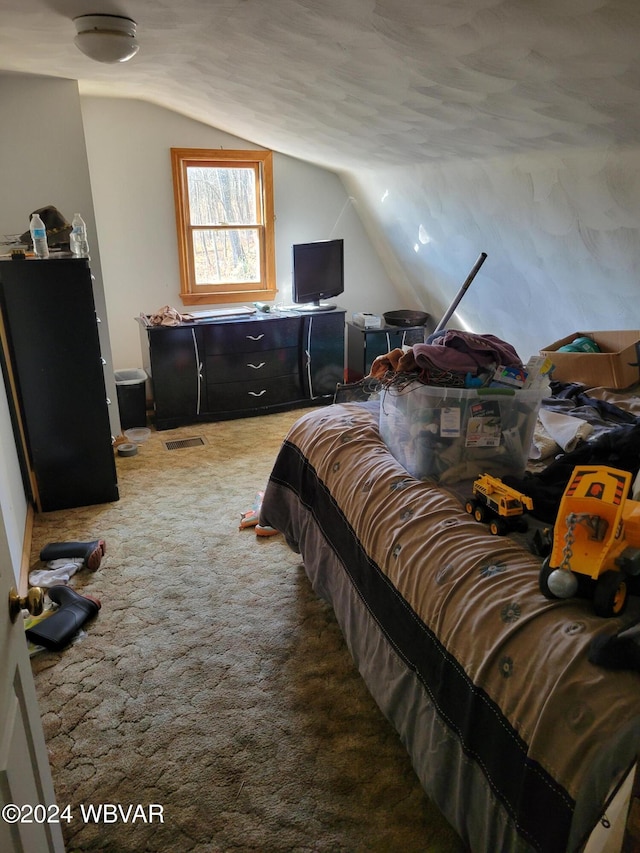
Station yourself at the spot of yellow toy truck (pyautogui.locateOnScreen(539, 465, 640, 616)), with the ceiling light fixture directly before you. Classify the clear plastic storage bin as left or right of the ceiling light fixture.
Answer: right

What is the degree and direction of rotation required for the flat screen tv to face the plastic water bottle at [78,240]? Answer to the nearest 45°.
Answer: approximately 90° to its right

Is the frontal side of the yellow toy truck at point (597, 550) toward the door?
yes

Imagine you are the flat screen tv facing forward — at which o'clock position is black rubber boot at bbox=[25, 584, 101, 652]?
The black rubber boot is roughly at 2 o'clock from the flat screen tv.

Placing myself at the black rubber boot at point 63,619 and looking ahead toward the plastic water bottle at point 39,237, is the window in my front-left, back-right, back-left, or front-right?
front-right

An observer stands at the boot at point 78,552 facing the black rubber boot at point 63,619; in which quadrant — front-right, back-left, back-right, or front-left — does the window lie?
back-left

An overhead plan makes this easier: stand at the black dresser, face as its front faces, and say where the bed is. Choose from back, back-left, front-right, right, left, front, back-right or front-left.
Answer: front

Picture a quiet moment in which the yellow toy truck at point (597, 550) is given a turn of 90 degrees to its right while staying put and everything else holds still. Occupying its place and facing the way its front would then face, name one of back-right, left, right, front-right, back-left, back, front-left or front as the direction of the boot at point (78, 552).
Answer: front-left

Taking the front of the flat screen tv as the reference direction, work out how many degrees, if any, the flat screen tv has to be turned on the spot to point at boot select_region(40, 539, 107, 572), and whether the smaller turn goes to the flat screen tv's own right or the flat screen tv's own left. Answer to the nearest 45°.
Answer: approximately 90° to the flat screen tv's own right

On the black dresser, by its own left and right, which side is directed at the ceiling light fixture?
front

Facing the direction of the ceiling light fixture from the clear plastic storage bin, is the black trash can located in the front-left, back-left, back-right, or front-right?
front-right

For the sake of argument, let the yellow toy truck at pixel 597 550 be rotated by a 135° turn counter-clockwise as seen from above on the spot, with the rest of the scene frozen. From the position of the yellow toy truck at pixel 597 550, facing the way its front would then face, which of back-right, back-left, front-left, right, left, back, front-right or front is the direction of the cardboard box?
left

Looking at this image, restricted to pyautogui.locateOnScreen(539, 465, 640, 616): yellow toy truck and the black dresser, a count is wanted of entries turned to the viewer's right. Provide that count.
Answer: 0

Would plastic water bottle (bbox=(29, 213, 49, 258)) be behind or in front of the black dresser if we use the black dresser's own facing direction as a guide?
in front

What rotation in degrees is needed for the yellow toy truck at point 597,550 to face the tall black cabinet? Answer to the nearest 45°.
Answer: approximately 45° to its right

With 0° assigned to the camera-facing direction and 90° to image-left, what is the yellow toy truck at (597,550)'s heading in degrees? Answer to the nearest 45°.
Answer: approximately 45°

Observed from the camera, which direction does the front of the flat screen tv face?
facing the viewer and to the right of the viewer

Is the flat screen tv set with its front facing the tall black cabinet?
no

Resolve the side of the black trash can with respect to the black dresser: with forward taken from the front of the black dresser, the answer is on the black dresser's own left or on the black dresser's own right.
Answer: on the black dresser's own right

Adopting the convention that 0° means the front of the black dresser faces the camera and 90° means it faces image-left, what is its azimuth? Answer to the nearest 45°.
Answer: approximately 0°
